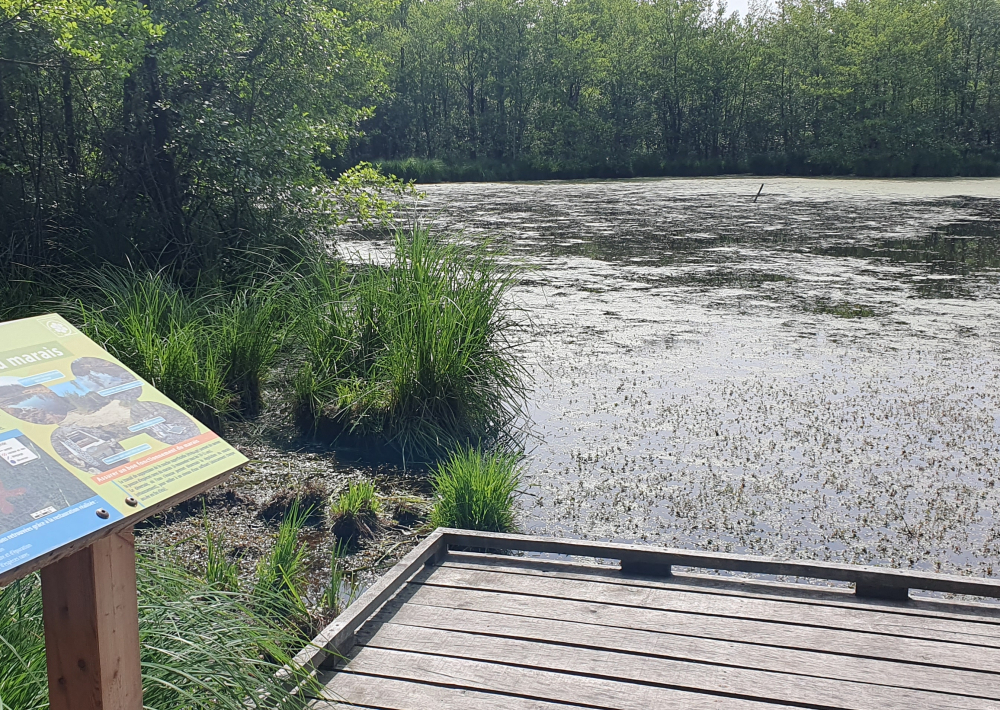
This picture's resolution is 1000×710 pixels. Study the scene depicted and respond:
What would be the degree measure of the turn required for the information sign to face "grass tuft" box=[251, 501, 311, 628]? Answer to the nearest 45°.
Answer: approximately 135° to its left

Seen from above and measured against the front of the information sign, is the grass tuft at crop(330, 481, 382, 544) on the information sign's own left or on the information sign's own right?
on the information sign's own left

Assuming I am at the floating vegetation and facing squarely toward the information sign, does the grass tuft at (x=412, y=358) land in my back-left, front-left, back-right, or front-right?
front-right

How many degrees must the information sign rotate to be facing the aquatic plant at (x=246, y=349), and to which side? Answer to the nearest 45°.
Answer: approximately 135° to its left

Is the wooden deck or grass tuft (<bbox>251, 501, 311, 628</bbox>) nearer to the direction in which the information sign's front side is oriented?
the wooden deck

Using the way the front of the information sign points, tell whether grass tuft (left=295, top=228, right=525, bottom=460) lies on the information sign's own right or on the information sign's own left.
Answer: on the information sign's own left

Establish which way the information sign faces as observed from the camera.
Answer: facing the viewer and to the right of the viewer

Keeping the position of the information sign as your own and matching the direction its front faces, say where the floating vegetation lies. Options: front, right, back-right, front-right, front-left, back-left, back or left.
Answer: left

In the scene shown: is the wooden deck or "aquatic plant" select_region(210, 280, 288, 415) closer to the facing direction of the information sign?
the wooden deck

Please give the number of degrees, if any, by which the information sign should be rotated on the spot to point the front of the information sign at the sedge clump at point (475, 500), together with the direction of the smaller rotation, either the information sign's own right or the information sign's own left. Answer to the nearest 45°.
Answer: approximately 90° to the information sign's own left
